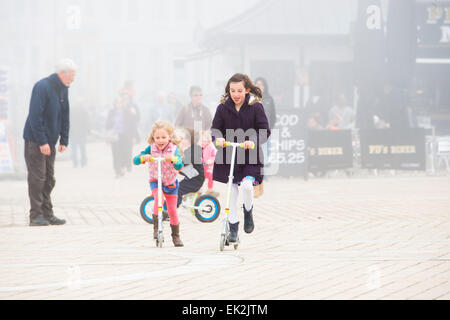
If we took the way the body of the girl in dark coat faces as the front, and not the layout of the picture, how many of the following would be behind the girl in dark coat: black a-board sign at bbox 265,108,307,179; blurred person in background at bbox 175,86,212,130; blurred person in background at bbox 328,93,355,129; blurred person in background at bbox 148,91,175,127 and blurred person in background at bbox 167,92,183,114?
5

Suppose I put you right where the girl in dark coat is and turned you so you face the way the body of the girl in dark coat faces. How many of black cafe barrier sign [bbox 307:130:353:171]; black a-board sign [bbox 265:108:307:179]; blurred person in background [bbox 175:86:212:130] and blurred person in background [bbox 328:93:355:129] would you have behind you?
4

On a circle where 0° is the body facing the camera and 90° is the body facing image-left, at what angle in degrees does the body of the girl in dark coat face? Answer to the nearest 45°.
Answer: approximately 0°

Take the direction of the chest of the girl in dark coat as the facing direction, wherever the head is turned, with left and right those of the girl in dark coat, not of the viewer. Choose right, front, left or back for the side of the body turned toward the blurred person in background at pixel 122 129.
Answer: back

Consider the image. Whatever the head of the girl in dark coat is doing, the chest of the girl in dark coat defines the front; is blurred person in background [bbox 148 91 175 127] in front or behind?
behind

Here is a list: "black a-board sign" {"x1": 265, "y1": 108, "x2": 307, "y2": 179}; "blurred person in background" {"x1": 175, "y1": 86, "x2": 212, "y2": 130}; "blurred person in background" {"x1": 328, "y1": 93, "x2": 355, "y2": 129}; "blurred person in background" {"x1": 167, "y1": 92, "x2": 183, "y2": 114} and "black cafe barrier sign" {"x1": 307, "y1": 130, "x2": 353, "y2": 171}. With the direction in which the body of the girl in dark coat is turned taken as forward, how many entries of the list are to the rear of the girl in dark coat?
5

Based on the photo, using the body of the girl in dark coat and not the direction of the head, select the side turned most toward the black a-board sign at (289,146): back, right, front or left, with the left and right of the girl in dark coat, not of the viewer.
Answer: back

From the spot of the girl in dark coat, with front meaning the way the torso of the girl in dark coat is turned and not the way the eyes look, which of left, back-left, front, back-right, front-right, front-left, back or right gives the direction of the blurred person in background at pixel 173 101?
back

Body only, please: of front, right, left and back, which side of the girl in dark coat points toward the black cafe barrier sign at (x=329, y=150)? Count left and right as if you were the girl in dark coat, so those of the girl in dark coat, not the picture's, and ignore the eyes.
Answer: back

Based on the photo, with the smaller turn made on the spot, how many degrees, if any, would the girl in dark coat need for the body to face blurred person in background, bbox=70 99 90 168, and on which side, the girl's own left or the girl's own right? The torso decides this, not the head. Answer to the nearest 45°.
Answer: approximately 180°

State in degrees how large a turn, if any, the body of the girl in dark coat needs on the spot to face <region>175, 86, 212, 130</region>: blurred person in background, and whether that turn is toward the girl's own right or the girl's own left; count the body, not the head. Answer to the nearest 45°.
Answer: approximately 180°
